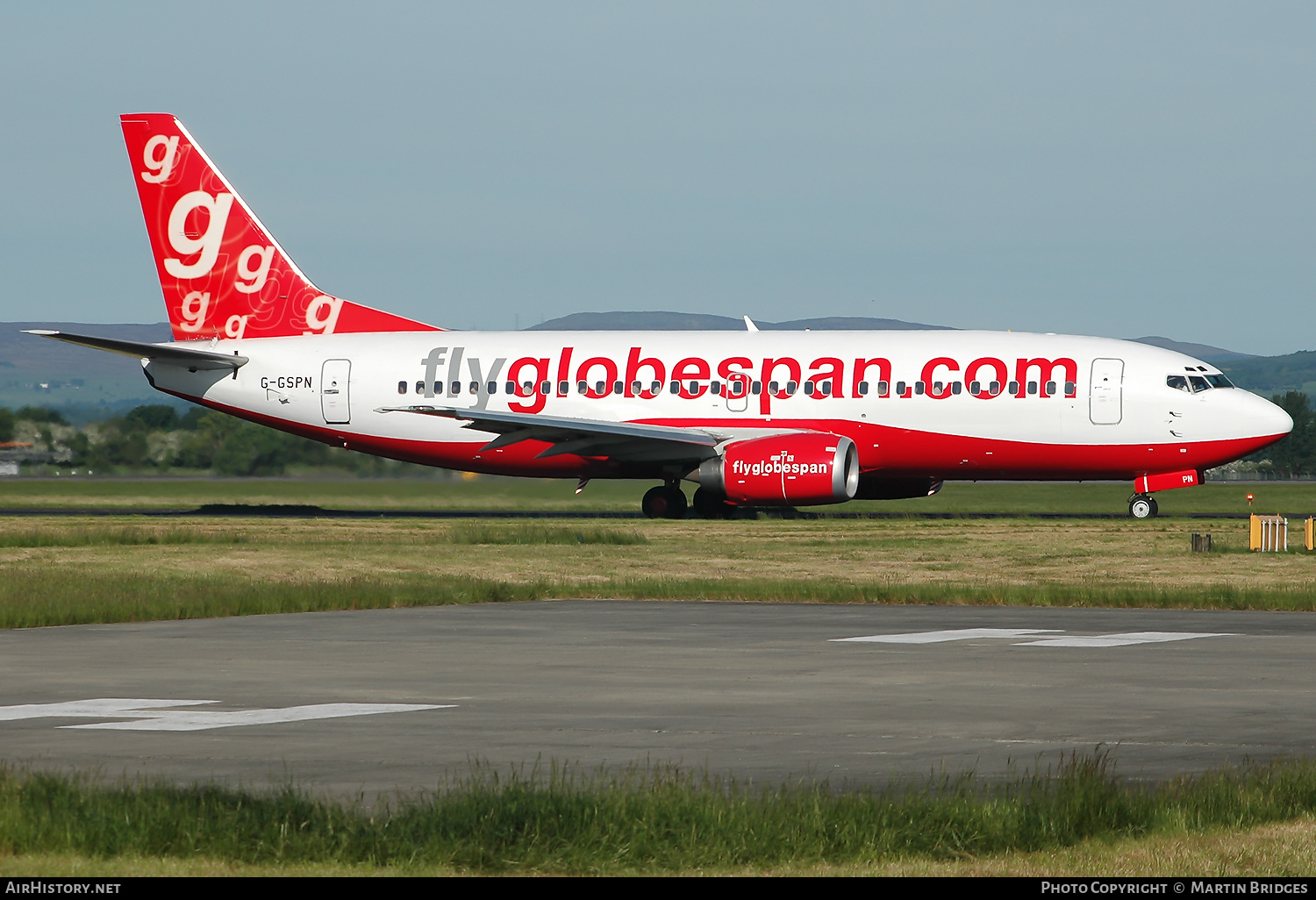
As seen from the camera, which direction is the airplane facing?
to the viewer's right

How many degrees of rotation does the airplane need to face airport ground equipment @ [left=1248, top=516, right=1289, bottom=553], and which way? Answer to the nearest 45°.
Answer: approximately 45° to its right
